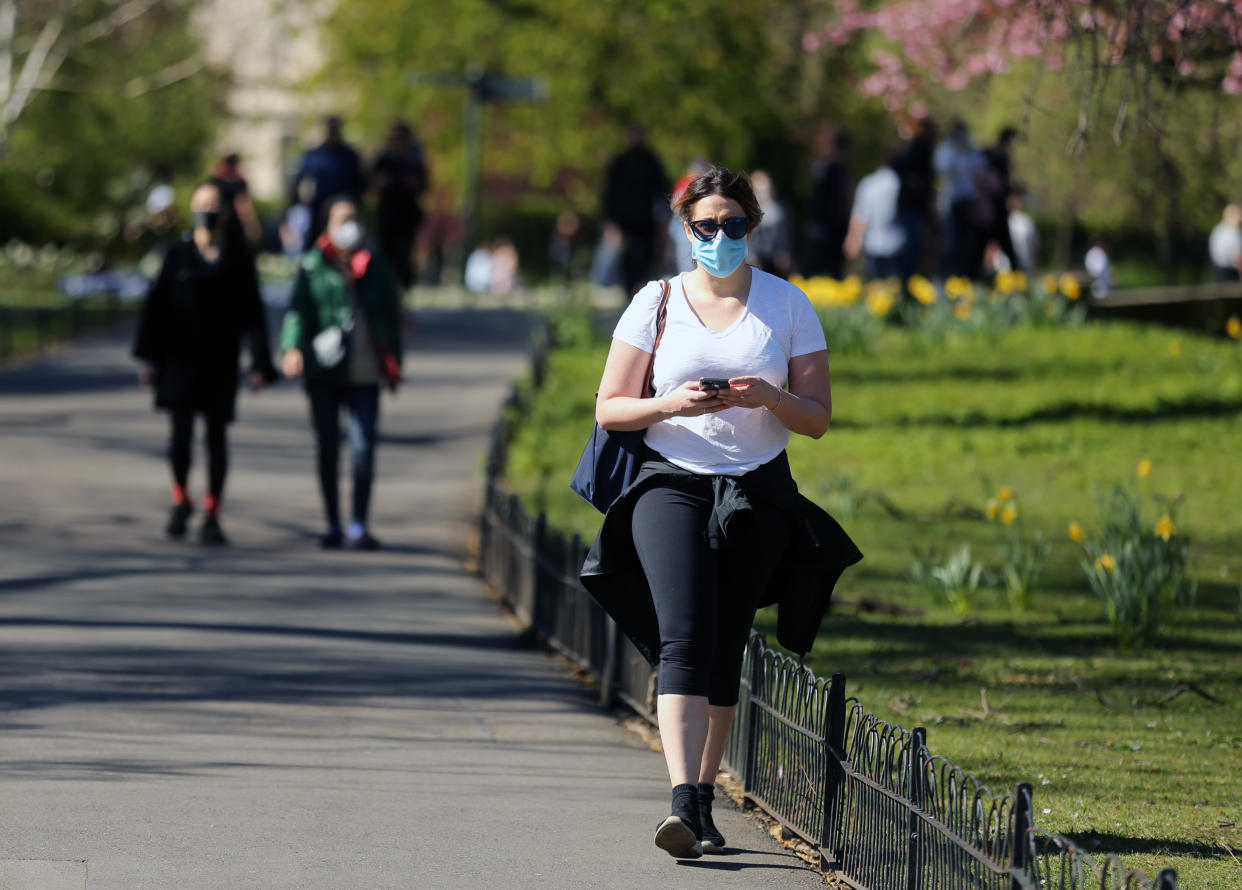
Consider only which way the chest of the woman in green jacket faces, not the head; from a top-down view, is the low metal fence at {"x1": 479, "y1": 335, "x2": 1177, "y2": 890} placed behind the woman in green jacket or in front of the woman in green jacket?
in front

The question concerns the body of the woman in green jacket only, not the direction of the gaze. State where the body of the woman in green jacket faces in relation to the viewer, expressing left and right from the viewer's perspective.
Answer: facing the viewer

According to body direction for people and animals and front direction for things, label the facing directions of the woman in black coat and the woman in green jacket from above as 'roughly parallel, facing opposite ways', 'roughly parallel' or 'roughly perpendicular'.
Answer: roughly parallel

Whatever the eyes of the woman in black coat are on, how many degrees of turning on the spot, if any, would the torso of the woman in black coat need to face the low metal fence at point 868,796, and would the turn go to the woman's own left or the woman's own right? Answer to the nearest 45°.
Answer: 0° — they already face it

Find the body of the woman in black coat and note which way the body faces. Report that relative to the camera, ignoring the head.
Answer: toward the camera

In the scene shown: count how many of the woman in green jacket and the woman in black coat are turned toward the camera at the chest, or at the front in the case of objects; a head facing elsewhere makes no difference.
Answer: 2

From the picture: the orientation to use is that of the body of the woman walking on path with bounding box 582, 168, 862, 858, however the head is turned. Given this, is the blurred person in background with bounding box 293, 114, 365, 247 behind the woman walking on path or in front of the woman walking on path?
behind

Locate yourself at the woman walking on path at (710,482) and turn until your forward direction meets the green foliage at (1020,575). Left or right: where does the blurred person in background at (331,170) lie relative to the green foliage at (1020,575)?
left

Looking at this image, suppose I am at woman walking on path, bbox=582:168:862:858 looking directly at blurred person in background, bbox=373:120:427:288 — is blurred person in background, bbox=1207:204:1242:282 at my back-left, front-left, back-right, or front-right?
front-right

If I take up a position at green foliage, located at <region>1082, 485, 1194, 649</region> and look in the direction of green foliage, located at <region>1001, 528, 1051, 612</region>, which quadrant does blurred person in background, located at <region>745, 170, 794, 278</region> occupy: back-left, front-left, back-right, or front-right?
front-right

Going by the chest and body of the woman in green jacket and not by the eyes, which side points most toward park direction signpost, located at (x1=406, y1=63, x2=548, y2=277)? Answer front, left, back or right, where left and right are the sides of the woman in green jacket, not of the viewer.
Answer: back

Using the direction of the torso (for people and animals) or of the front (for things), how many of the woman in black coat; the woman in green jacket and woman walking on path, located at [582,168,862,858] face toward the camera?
3
